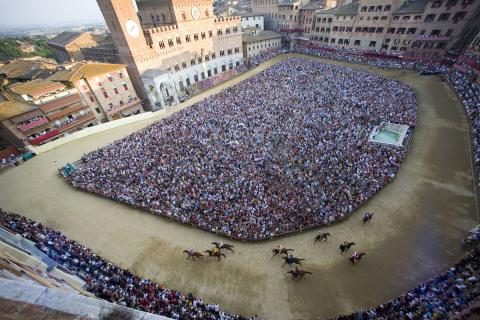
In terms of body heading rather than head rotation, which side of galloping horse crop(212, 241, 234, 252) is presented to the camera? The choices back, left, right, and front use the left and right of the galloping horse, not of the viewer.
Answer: left

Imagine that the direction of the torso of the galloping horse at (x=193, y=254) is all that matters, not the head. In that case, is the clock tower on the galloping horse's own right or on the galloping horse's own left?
on the galloping horse's own right

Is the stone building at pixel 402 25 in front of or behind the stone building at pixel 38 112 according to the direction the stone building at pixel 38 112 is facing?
in front

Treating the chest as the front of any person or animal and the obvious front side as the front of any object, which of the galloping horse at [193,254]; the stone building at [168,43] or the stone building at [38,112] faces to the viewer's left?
the galloping horse

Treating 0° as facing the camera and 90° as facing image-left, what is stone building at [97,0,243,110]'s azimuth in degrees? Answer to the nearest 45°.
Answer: approximately 315°

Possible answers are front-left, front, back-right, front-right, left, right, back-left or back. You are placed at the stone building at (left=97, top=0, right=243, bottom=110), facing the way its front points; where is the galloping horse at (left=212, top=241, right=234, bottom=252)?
front-right

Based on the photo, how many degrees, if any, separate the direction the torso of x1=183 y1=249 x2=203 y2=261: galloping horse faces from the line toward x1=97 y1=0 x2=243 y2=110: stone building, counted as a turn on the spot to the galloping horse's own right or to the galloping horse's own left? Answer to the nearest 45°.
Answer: approximately 90° to the galloping horse's own right

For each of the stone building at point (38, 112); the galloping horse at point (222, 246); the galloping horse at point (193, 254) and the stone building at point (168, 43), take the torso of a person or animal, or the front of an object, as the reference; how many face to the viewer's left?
2

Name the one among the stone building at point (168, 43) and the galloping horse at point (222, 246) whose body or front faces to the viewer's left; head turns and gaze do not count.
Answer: the galloping horse

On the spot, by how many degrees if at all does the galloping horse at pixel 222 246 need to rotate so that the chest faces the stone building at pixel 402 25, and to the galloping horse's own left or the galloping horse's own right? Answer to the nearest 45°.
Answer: approximately 135° to the galloping horse's own right

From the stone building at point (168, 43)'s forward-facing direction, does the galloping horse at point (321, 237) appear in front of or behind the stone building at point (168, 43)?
in front
